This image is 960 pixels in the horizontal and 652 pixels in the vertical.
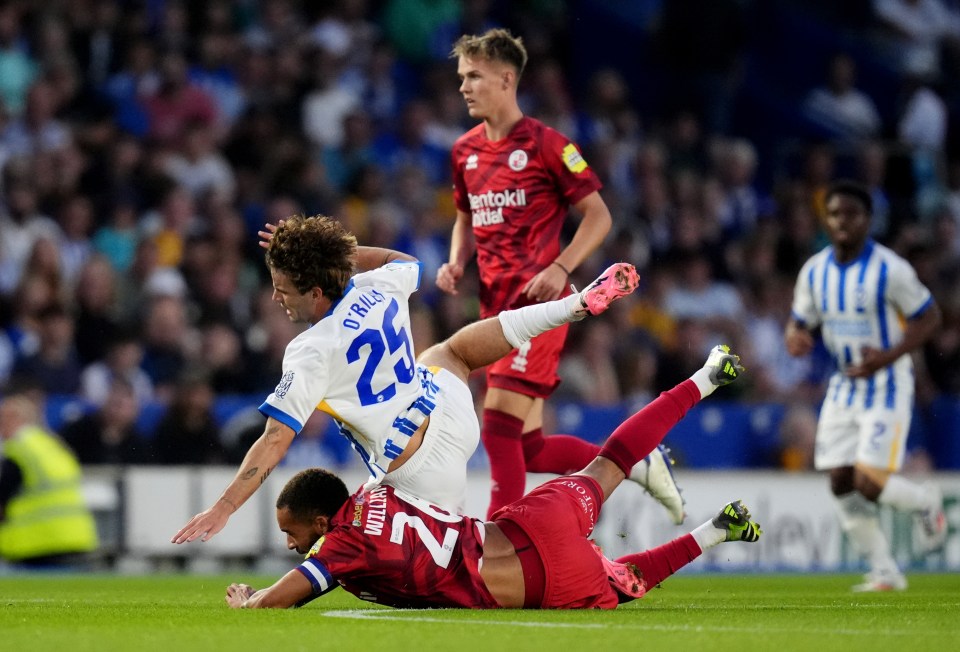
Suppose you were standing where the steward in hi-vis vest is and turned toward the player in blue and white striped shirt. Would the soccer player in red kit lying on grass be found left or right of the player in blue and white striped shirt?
right

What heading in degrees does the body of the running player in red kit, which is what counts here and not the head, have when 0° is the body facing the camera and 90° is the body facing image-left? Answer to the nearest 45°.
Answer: approximately 45°

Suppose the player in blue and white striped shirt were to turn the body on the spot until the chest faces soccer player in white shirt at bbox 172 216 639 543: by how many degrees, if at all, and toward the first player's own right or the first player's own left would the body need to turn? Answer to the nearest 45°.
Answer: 0° — they already face them
